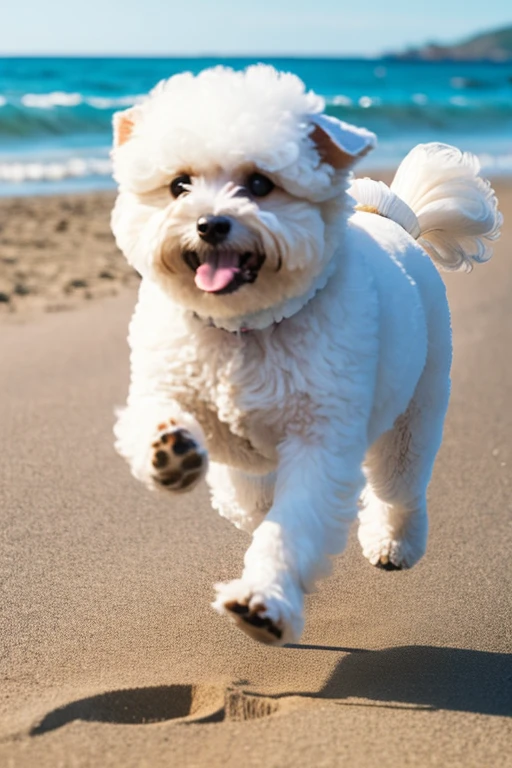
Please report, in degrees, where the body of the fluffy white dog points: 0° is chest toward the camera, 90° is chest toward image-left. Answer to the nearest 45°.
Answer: approximately 45°
